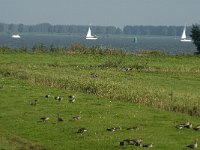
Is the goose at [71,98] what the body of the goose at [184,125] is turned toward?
no

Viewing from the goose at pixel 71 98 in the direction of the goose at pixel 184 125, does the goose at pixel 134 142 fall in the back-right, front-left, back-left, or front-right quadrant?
front-right
